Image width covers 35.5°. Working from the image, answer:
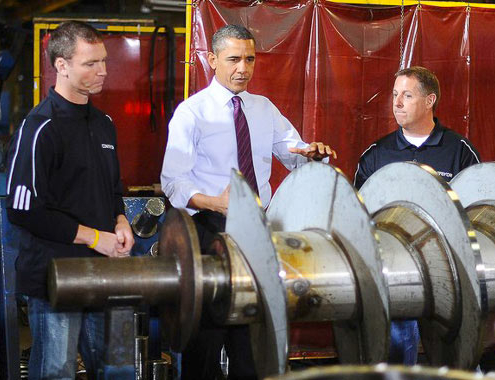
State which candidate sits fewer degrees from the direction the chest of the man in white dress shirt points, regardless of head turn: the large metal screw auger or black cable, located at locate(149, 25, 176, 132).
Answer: the large metal screw auger

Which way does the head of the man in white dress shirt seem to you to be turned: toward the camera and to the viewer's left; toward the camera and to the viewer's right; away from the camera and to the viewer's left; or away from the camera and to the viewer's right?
toward the camera and to the viewer's right

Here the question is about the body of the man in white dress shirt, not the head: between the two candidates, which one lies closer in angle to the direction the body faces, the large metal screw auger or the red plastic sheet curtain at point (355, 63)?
the large metal screw auger

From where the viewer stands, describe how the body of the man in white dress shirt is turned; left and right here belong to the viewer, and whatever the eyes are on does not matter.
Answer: facing the viewer and to the right of the viewer

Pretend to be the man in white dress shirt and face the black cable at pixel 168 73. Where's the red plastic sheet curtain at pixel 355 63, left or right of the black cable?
right

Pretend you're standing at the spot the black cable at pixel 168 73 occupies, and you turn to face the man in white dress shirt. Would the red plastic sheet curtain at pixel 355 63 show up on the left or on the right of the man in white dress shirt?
left

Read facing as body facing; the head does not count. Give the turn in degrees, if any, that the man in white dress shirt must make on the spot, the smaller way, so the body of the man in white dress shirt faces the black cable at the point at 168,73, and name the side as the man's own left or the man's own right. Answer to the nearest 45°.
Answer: approximately 135° to the man's own left
